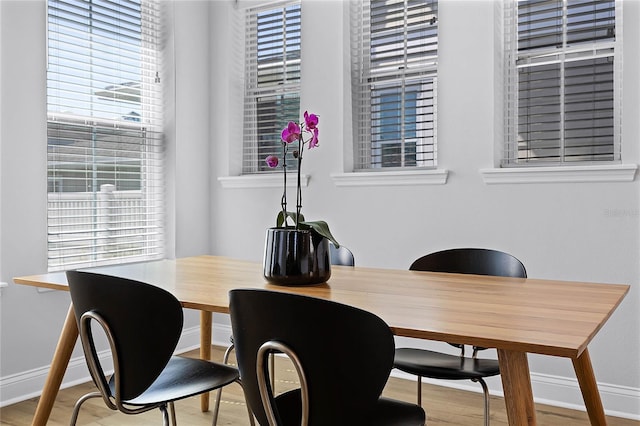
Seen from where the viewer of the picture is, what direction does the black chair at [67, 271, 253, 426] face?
facing away from the viewer and to the right of the viewer

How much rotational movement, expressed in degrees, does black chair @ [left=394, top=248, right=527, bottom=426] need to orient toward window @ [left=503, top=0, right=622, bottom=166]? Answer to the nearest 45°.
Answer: approximately 180°

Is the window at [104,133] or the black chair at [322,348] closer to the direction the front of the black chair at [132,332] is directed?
the window

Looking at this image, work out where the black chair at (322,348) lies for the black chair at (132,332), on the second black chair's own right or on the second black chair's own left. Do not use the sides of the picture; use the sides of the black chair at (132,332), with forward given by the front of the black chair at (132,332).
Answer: on the second black chair's own right

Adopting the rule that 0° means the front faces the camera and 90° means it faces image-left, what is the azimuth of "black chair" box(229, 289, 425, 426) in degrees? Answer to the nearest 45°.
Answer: approximately 225°

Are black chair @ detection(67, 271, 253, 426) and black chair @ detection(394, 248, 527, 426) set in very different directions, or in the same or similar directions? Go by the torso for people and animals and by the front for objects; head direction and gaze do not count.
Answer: very different directions

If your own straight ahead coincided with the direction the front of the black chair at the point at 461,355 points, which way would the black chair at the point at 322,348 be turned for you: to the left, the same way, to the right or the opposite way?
the opposite way

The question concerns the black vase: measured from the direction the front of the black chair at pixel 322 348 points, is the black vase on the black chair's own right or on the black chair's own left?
on the black chair's own left

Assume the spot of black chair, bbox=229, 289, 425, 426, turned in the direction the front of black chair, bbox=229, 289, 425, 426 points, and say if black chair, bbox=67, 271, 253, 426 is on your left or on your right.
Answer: on your left
